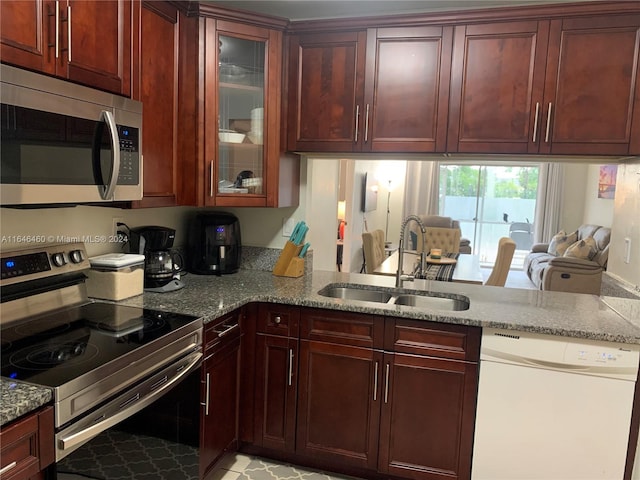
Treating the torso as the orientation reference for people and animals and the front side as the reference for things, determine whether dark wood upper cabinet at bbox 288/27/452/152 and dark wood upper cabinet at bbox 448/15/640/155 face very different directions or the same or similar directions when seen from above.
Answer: same or similar directions

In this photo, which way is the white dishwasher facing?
toward the camera

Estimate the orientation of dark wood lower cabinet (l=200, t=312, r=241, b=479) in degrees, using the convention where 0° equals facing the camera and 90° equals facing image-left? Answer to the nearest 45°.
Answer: approximately 315°

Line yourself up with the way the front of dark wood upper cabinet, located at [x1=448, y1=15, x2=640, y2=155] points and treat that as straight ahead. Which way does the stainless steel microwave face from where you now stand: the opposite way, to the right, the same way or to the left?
to the left

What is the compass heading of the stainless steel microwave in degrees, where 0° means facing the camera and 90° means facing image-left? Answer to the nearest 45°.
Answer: approximately 315°

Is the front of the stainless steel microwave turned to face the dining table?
no

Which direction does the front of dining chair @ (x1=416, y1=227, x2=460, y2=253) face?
toward the camera

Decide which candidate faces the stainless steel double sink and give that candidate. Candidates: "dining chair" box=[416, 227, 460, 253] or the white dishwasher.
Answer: the dining chair

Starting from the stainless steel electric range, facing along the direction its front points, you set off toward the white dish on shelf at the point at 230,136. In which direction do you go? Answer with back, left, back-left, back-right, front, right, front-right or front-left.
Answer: left

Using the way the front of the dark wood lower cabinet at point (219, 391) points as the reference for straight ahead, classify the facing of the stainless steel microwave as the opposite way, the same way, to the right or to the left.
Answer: the same way

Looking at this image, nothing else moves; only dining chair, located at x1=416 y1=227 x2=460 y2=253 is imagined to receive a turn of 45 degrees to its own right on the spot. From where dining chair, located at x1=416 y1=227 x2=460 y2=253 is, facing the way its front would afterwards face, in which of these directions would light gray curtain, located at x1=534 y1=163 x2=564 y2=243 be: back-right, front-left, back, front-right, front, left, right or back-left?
back

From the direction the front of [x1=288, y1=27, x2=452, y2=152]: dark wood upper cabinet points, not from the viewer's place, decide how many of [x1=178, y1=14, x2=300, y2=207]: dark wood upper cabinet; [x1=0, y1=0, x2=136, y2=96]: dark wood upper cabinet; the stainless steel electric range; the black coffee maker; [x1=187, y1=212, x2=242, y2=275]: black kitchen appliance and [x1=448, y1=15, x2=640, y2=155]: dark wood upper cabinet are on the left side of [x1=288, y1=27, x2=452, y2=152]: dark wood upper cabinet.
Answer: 1

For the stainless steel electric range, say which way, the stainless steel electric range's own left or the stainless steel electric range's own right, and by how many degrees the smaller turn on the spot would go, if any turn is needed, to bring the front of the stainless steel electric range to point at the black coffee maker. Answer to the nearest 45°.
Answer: approximately 90° to the stainless steel electric range's own left

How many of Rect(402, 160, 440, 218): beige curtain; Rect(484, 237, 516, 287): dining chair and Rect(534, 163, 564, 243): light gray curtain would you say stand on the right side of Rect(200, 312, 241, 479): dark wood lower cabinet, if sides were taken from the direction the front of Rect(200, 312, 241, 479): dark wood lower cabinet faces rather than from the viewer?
0

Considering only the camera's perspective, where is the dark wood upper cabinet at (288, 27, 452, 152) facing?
facing the viewer

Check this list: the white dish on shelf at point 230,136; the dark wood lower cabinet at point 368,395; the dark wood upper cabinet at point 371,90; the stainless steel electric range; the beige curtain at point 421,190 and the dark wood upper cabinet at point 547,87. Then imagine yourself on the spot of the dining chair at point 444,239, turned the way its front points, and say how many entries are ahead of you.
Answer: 5
